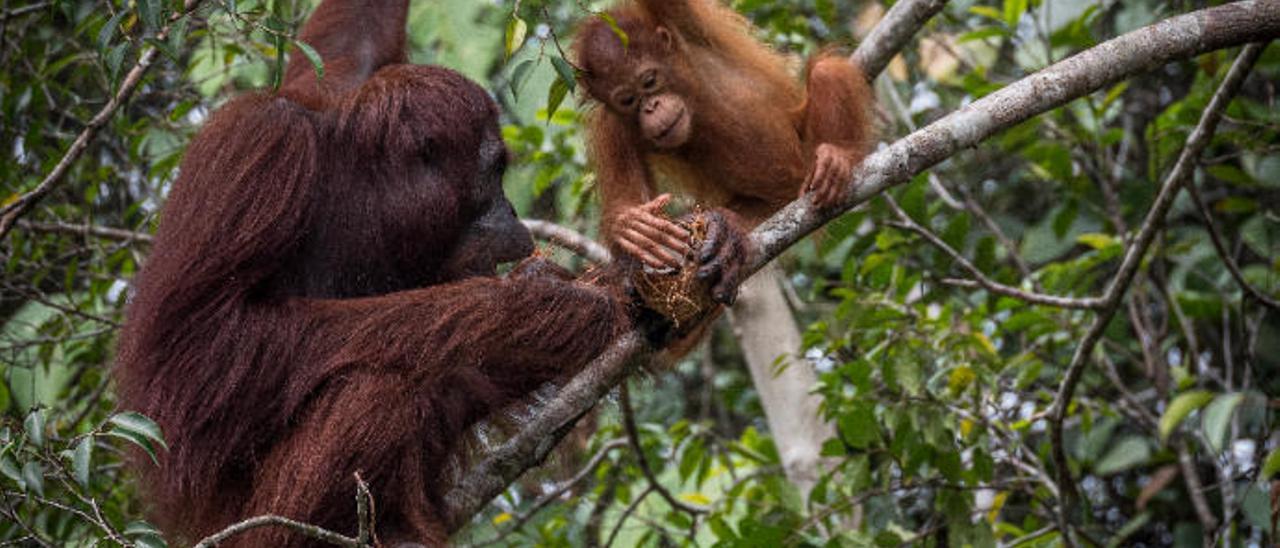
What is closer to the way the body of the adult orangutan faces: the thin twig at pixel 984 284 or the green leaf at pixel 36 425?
the thin twig

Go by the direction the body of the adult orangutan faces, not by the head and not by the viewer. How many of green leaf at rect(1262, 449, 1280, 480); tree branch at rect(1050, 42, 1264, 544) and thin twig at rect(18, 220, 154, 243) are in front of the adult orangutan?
2

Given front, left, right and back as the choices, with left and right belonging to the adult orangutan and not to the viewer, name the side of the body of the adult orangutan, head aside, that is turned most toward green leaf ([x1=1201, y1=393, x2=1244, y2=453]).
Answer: front

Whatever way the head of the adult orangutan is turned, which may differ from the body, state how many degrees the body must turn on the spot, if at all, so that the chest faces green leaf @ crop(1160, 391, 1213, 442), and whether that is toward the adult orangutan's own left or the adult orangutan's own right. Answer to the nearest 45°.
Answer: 0° — it already faces it

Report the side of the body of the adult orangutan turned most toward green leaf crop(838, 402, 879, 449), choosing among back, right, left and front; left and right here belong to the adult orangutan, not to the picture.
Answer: front

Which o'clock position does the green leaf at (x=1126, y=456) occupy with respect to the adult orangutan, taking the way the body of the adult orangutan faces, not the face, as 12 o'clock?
The green leaf is roughly at 11 o'clock from the adult orangutan.

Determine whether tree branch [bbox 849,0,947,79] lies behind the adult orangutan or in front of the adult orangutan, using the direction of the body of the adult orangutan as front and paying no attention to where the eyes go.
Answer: in front

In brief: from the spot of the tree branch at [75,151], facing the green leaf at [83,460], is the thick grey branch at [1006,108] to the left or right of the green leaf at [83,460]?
left

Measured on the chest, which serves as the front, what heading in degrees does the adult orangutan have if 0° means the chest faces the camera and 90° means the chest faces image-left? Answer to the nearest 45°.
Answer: approximately 270°

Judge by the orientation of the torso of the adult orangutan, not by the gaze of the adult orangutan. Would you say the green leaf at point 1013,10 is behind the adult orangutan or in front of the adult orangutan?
in front

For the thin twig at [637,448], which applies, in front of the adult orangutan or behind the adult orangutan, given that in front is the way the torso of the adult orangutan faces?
in front
